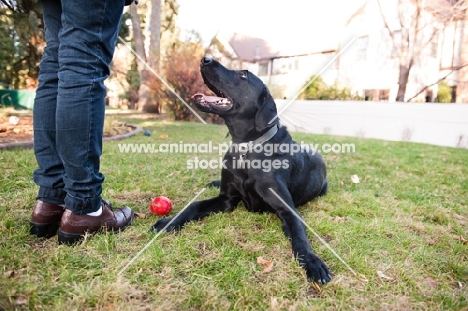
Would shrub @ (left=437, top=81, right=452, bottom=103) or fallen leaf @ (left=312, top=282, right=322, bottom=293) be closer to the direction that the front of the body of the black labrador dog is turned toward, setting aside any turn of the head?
the fallen leaf

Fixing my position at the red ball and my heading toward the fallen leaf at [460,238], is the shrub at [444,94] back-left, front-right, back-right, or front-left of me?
front-left

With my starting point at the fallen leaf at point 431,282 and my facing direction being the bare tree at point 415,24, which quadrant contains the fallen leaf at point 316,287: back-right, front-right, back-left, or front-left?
back-left

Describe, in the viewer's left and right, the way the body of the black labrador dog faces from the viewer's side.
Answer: facing the viewer and to the left of the viewer

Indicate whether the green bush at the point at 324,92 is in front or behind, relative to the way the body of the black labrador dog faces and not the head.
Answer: behind

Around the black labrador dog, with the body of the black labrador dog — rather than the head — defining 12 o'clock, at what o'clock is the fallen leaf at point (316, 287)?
The fallen leaf is roughly at 10 o'clock from the black labrador dog.

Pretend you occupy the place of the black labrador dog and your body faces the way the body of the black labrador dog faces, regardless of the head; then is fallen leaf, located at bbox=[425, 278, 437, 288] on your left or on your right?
on your left

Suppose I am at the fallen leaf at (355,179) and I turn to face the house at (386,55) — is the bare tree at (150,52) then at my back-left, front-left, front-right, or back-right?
front-left

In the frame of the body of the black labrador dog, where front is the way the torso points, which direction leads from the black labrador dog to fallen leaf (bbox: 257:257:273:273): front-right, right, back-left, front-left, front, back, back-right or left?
front-left

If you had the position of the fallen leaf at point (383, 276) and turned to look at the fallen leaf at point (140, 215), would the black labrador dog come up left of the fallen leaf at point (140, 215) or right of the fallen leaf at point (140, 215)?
right

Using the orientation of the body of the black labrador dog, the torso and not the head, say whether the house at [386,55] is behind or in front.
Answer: behind

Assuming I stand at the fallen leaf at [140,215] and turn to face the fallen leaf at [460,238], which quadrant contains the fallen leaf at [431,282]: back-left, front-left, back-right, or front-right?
front-right
